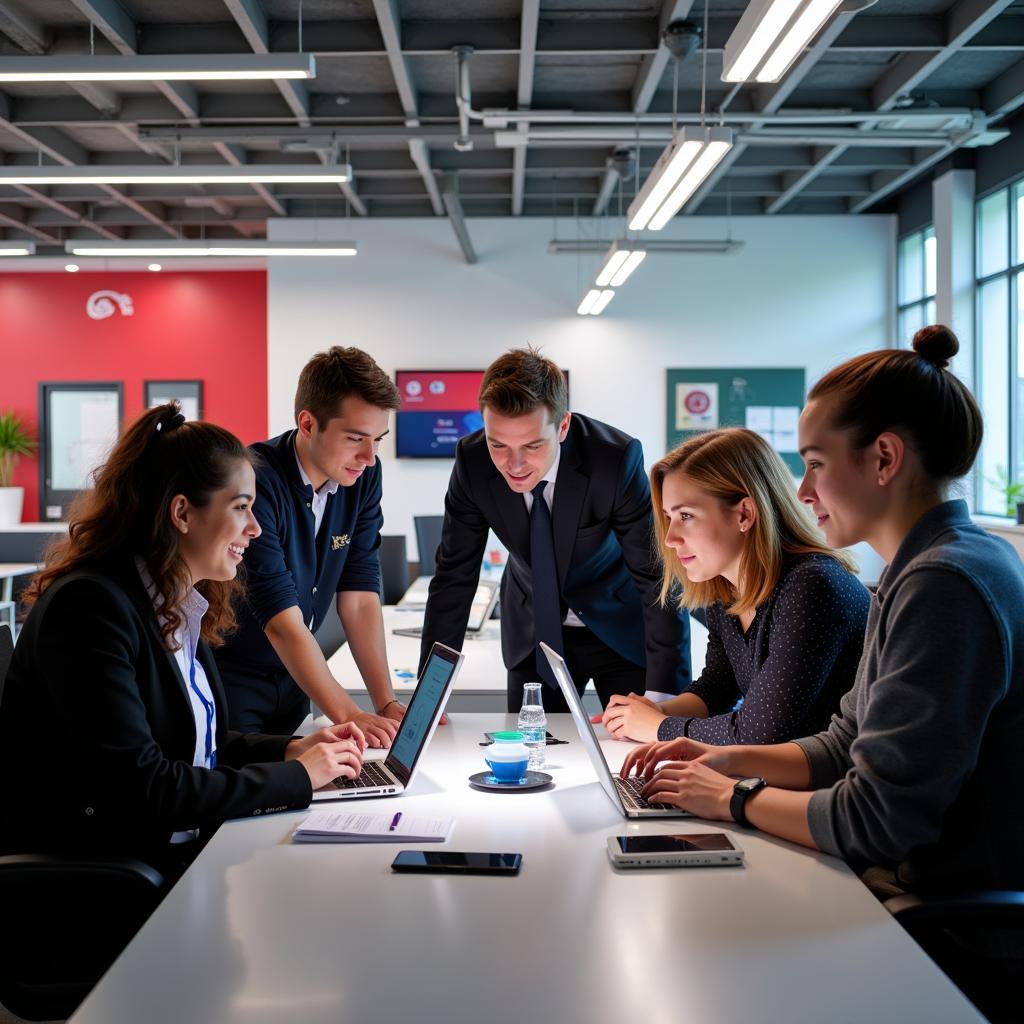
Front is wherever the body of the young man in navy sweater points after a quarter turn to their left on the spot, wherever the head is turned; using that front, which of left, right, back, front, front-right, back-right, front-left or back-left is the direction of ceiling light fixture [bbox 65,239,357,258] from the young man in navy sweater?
front-left

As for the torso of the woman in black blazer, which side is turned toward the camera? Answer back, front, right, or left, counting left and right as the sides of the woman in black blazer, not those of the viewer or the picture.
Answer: right

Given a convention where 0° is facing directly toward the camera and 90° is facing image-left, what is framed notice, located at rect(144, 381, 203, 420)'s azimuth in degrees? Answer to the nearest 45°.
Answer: approximately 0°

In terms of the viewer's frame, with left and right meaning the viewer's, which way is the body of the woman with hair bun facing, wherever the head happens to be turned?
facing to the left of the viewer

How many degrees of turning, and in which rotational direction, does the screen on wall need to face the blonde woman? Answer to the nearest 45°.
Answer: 0° — it already faces them

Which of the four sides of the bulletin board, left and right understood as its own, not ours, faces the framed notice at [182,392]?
right

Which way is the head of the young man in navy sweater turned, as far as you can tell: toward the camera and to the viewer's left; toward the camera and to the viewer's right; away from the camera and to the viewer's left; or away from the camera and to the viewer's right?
toward the camera and to the viewer's right

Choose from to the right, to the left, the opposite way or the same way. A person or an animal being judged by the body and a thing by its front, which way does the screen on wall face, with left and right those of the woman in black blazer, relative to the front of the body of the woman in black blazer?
to the right

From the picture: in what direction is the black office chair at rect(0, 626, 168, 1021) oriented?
to the viewer's right

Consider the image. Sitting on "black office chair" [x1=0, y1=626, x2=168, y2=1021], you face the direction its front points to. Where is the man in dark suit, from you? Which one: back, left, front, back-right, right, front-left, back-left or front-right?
front-left

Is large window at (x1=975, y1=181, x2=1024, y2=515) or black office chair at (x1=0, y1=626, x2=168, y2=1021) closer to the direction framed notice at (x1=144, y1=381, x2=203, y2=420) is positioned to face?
the black office chair

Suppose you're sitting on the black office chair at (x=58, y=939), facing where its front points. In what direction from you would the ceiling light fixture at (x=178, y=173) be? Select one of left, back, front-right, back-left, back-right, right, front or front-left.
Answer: left
